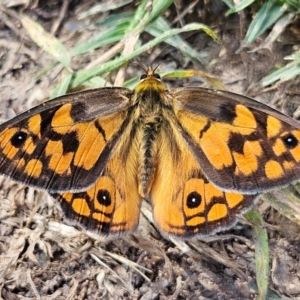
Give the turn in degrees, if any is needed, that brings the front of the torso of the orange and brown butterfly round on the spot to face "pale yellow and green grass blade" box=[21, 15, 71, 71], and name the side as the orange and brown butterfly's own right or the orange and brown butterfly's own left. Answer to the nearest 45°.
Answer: approximately 45° to the orange and brown butterfly's own left

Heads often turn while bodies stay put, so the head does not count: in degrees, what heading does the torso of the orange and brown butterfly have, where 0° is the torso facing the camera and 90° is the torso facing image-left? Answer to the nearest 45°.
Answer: approximately 180°
